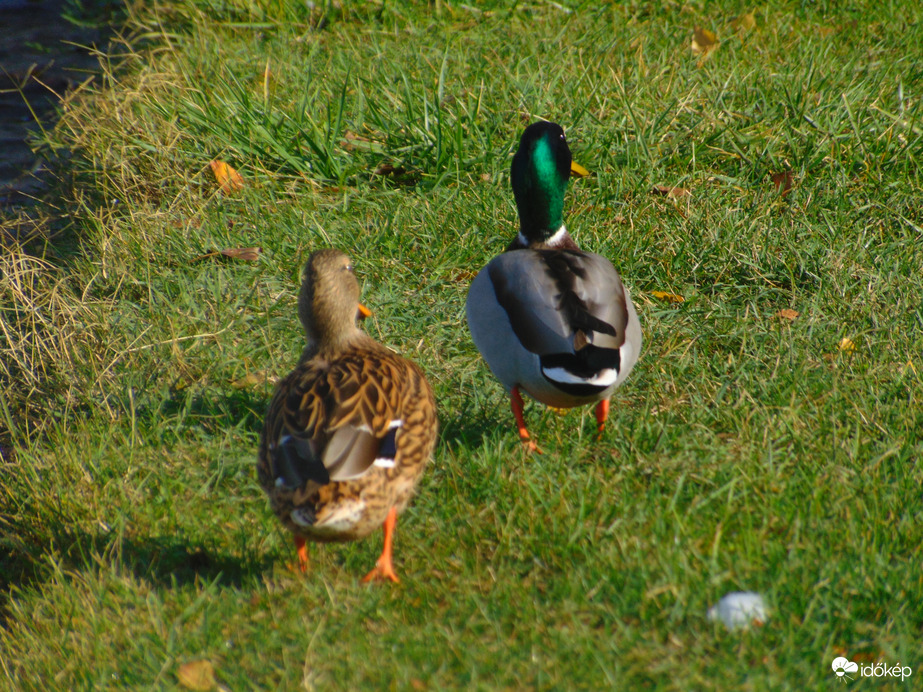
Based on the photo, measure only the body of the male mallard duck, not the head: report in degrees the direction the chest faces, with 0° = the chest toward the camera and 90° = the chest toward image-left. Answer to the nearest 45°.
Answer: approximately 180°

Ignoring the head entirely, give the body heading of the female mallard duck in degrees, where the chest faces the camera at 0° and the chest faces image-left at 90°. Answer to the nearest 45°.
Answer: approximately 180°

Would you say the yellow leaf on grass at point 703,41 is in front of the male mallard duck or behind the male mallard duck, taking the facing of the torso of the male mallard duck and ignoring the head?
in front

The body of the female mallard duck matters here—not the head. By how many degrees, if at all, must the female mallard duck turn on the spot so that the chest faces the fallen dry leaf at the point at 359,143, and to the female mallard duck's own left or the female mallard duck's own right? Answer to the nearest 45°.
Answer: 0° — it already faces it

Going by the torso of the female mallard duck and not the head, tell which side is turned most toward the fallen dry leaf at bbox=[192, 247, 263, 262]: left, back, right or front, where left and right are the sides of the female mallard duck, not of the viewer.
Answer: front

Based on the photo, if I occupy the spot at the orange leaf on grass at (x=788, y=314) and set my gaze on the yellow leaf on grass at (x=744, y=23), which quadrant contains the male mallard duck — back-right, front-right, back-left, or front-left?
back-left

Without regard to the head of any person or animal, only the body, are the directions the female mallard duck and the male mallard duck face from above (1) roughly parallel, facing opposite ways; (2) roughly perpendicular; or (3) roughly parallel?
roughly parallel

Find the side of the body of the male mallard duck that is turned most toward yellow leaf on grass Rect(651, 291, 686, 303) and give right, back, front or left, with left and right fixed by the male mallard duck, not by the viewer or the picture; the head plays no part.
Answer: front

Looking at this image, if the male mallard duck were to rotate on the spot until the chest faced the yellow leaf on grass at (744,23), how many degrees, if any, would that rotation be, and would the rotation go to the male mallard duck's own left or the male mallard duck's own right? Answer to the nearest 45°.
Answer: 0° — it already faces it

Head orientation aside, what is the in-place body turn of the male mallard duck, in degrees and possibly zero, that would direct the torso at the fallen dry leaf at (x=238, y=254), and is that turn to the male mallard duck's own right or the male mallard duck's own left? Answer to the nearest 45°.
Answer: approximately 45° to the male mallard duck's own left

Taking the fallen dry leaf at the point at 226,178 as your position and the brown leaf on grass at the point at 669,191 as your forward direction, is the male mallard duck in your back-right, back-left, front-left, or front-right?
front-right

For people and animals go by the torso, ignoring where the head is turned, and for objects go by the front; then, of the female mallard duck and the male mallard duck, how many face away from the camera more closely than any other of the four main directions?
2

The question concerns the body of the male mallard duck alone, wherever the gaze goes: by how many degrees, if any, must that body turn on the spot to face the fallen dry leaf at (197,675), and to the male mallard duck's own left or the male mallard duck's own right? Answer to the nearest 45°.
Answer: approximately 135° to the male mallard duck's own left
